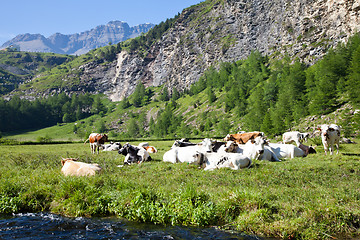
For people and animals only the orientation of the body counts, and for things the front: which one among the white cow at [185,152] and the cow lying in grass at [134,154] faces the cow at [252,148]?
the white cow

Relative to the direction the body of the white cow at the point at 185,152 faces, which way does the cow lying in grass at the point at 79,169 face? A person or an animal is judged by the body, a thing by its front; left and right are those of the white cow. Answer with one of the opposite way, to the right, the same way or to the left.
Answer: the opposite way

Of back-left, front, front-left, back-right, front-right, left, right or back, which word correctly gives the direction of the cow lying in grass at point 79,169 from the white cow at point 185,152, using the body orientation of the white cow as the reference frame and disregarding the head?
back-right

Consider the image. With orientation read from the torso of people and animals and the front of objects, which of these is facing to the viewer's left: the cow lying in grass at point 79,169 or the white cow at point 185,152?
the cow lying in grass

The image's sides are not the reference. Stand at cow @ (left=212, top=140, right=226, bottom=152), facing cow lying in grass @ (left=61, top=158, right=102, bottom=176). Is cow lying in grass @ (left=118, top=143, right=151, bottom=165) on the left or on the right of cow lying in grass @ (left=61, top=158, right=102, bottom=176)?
right

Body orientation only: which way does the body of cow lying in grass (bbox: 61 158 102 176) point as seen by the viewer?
to the viewer's left

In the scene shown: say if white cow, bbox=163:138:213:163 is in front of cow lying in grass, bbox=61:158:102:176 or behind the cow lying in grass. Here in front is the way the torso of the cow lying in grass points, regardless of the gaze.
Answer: behind

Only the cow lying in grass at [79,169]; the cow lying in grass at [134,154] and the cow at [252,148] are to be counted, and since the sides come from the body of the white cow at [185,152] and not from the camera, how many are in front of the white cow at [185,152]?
1

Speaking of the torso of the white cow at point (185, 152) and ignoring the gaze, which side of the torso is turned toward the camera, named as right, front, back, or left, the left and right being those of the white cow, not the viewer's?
right

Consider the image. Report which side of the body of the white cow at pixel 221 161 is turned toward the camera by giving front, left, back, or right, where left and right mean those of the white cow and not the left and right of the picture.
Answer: left

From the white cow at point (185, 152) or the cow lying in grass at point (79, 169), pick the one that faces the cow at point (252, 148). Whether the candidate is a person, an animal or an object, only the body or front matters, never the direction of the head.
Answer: the white cow
